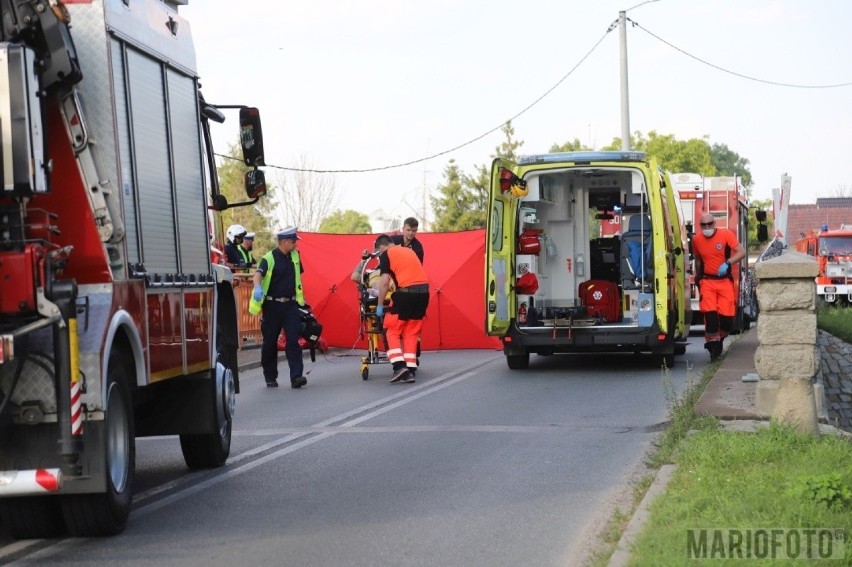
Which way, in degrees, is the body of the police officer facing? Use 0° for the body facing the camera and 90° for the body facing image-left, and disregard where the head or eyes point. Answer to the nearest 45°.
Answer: approximately 315°

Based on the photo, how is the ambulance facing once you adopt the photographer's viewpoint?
facing away from the viewer

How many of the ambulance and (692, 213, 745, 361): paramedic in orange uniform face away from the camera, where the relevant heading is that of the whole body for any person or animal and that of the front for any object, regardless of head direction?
1

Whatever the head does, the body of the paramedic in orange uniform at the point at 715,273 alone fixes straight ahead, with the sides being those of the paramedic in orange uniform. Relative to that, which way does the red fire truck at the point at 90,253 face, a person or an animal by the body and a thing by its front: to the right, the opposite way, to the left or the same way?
the opposite way

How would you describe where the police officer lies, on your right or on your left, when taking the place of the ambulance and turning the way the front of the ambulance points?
on your left

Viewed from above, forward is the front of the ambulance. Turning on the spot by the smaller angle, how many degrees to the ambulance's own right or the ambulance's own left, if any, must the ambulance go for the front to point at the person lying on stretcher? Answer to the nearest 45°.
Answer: approximately 90° to the ambulance's own left

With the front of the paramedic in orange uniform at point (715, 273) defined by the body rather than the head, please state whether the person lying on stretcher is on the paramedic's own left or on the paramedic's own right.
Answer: on the paramedic's own right

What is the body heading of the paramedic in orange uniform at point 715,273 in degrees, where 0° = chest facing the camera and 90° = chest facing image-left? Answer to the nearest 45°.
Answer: approximately 0°

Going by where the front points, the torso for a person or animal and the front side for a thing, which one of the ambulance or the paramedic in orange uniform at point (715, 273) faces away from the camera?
the ambulance

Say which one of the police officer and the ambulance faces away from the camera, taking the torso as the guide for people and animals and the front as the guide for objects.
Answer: the ambulance
